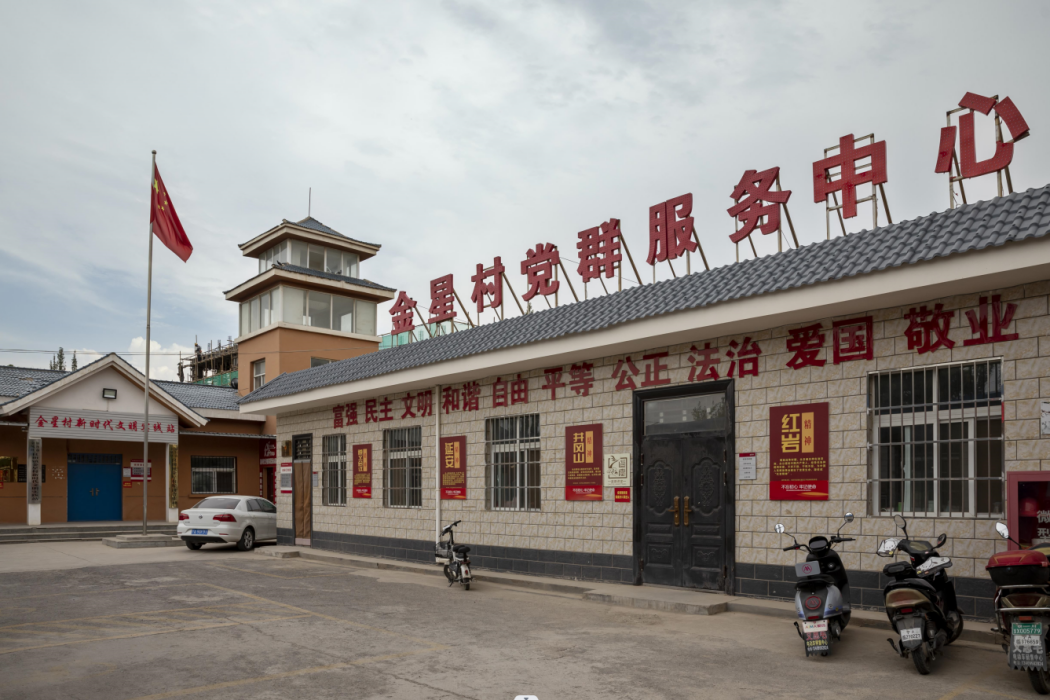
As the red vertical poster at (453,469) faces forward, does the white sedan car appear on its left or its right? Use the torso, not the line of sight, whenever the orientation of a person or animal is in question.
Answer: on its right

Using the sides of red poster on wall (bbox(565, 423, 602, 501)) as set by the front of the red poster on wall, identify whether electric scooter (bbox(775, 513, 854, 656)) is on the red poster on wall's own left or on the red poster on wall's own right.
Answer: on the red poster on wall's own left

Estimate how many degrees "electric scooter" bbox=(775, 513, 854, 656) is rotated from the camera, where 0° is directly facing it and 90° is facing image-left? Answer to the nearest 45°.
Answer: approximately 180°

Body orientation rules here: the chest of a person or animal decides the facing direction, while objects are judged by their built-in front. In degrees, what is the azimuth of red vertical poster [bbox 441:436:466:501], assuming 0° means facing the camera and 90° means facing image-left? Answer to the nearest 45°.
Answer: approximately 45°

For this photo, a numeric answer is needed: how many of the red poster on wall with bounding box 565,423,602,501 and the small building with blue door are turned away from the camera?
0

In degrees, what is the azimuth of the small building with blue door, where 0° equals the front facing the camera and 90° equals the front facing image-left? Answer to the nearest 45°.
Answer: approximately 0°
